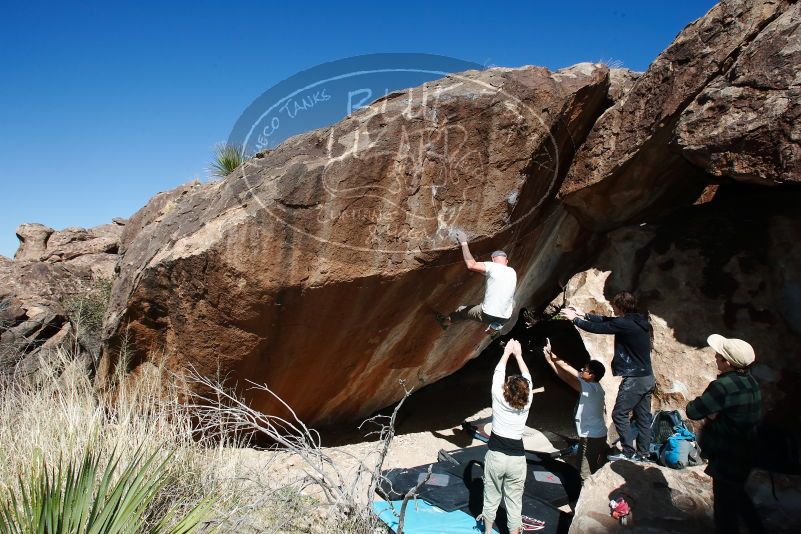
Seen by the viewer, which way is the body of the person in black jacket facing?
to the viewer's left

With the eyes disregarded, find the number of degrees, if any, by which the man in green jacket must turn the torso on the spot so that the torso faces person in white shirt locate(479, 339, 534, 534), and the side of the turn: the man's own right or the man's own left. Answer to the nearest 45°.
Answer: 0° — they already face them

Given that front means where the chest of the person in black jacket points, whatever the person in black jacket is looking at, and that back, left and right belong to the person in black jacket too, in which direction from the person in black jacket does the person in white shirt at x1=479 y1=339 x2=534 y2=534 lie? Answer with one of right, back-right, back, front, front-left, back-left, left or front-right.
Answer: front-left

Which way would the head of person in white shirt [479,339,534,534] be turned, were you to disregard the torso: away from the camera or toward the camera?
away from the camera

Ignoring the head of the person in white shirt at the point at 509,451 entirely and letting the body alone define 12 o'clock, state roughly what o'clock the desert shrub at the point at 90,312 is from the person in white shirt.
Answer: The desert shrub is roughly at 10 o'clock from the person in white shirt.

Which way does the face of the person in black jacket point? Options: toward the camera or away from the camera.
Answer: away from the camera

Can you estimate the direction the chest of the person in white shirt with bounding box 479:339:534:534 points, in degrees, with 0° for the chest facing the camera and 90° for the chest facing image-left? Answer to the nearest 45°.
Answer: approximately 180°

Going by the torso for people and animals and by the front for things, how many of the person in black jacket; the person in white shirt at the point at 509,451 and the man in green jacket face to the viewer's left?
2

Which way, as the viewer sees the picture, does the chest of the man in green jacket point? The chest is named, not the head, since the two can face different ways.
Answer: to the viewer's left

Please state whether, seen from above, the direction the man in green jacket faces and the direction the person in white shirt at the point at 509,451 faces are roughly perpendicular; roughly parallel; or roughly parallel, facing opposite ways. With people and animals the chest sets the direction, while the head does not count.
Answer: roughly perpendicular

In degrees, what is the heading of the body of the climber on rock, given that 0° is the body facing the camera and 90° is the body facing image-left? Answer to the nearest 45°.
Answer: approximately 135°

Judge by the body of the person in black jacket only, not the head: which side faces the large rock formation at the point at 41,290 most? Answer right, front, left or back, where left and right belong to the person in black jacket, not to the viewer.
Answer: front
